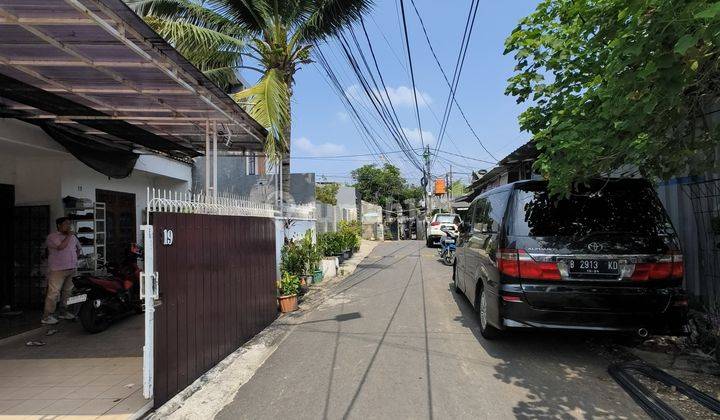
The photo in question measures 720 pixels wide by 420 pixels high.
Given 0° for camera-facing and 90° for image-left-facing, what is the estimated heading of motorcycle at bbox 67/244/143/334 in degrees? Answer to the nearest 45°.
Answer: approximately 225°

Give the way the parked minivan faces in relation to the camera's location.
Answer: facing away from the viewer

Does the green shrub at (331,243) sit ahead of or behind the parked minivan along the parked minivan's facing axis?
ahead

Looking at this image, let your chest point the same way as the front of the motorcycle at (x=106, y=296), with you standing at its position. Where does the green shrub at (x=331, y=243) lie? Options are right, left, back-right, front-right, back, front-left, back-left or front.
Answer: front

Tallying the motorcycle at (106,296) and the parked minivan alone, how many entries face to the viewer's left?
0

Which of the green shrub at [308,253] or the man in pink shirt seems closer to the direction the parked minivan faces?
the green shrub

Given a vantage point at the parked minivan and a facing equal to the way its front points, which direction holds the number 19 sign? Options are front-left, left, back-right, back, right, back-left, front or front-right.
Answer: back-left

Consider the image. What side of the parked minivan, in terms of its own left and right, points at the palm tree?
left

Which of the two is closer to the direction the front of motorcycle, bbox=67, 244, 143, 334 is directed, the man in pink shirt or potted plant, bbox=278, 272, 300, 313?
the potted plant

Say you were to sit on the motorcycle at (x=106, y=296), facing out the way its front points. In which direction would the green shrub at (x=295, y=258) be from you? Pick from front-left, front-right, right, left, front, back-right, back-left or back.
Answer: front-right

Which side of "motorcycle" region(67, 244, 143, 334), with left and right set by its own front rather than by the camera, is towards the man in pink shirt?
left
